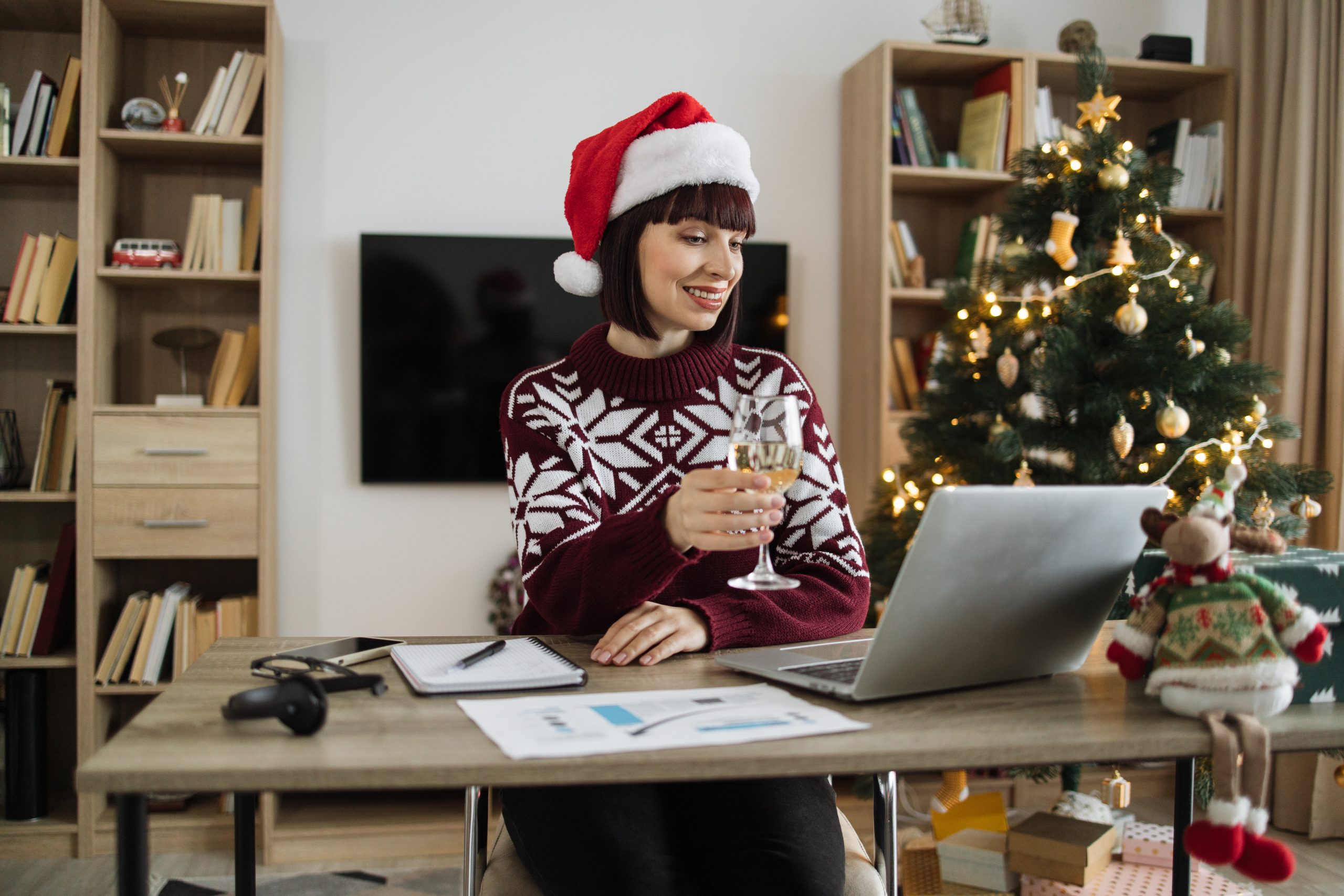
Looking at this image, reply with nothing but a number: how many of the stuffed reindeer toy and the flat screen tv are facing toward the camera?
2

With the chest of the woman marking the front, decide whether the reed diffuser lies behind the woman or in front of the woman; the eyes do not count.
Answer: behind

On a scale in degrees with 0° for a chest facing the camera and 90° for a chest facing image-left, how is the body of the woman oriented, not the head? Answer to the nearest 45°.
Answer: approximately 0°

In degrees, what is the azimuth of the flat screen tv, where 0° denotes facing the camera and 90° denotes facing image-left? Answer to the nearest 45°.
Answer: approximately 0°
